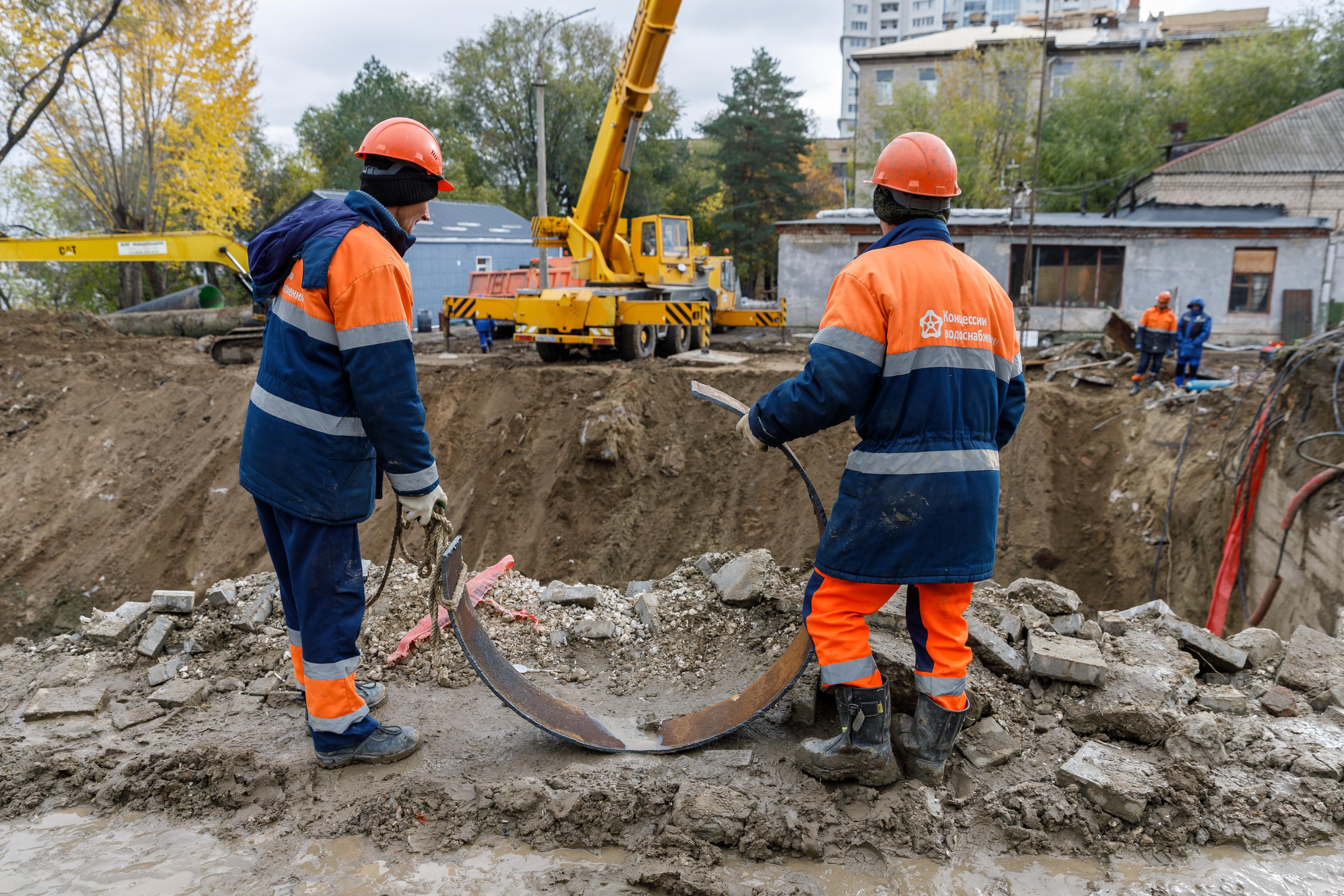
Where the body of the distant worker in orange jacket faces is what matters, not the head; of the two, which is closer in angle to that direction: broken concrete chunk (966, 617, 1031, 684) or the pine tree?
the broken concrete chunk

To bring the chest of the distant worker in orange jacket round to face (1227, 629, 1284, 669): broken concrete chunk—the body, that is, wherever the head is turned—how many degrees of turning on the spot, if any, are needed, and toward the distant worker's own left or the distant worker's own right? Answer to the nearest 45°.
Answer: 0° — they already face it

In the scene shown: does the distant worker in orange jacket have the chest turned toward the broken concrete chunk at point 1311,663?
yes

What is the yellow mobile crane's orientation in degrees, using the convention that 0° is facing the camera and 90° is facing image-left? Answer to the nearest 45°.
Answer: approximately 225°

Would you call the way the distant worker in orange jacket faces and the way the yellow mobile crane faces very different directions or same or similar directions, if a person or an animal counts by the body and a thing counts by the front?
very different directions

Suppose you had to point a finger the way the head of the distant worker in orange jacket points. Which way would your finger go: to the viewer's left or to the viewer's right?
to the viewer's left

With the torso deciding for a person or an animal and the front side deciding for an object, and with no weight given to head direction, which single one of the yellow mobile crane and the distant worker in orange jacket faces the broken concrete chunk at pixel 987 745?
the distant worker in orange jacket

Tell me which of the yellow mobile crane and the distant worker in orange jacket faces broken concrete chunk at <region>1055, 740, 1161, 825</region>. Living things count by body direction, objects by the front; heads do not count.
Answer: the distant worker in orange jacket

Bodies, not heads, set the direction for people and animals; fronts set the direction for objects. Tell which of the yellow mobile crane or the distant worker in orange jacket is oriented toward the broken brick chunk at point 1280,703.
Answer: the distant worker in orange jacket

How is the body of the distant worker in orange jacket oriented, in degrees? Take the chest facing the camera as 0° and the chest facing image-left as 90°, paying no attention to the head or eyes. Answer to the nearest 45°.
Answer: approximately 0°

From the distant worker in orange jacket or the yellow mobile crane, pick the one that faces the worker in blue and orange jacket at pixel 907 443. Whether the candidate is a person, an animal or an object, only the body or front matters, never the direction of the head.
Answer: the distant worker in orange jacket
